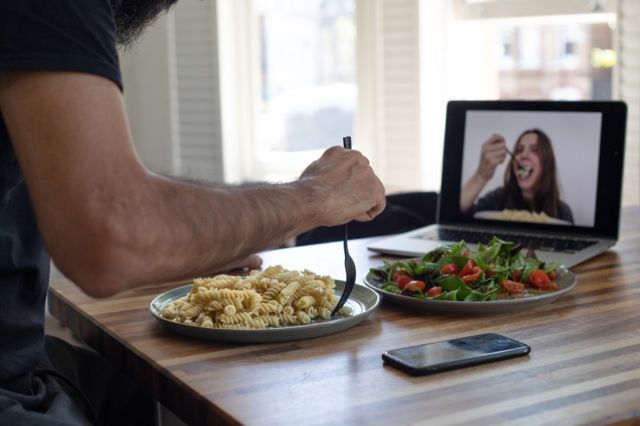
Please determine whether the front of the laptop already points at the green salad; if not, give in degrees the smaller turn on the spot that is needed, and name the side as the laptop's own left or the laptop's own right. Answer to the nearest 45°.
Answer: approximately 45° to the laptop's own left

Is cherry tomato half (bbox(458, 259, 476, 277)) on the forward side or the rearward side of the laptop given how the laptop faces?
on the forward side

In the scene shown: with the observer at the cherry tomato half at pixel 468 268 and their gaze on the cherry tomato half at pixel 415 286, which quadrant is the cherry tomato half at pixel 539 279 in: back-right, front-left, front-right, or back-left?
back-left

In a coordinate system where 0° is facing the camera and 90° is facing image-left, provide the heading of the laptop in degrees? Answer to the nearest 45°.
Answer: approximately 45°

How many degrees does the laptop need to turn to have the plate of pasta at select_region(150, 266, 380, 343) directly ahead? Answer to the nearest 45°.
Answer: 0° — it already faces it

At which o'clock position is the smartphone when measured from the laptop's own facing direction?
The smartphone is roughly at 11 o'clock from the laptop.

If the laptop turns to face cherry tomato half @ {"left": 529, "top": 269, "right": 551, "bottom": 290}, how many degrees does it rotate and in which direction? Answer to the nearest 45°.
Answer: approximately 45° to its left
